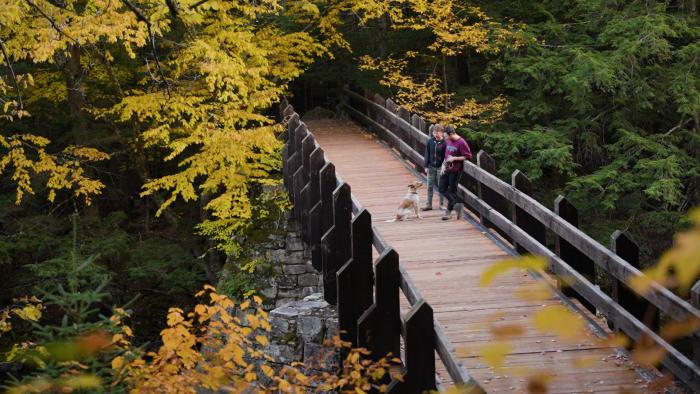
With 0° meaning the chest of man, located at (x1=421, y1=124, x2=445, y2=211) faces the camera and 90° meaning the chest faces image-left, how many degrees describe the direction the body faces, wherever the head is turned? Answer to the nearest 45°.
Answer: approximately 0°

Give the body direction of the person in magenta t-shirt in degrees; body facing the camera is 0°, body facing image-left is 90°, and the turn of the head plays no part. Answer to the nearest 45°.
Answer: approximately 45°

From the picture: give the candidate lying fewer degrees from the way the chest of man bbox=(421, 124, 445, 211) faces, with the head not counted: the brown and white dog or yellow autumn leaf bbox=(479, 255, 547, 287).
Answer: the yellow autumn leaf
